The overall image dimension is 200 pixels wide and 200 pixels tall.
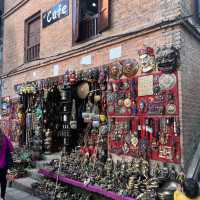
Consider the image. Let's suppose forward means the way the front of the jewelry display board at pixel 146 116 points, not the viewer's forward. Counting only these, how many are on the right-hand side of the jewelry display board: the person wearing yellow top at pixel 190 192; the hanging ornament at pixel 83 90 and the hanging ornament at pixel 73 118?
2

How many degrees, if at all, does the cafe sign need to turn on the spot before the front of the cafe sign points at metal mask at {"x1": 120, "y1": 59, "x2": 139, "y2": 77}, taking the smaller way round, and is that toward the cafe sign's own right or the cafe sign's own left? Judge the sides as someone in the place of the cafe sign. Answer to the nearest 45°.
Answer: approximately 90° to the cafe sign's own left

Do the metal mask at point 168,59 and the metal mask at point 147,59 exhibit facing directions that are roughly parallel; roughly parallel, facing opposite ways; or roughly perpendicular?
roughly parallel

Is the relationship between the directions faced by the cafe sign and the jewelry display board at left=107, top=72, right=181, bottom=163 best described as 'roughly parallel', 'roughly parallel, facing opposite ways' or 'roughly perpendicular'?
roughly parallel

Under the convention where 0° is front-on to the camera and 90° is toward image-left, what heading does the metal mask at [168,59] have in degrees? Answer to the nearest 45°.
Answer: approximately 45°

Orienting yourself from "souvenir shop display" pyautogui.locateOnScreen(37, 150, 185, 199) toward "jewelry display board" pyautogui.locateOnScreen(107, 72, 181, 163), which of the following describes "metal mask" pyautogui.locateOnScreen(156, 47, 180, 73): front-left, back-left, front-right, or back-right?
front-right

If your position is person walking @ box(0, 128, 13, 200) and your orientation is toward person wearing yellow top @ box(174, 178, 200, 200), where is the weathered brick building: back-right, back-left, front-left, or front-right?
front-left

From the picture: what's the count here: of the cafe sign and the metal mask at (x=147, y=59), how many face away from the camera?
0

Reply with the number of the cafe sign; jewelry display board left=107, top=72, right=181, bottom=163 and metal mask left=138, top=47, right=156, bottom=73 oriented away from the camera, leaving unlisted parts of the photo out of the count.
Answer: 0

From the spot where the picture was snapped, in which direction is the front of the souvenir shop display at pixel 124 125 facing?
facing the viewer and to the left of the viewer

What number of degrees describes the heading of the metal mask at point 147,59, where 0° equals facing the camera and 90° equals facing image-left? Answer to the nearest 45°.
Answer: approximately 45°
